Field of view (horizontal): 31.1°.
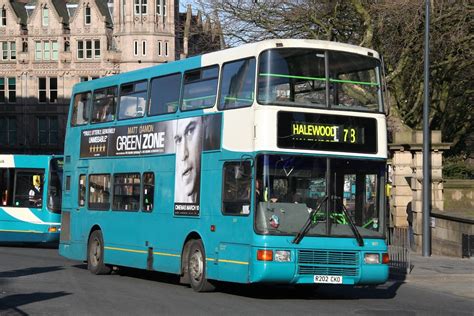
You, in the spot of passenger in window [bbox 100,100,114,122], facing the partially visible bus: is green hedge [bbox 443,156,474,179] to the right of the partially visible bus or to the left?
right

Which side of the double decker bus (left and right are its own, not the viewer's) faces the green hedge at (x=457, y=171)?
left

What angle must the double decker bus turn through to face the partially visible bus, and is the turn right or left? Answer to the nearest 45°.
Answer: approximately 180°

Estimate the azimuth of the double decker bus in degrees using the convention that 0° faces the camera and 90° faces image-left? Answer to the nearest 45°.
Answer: approximately 315°

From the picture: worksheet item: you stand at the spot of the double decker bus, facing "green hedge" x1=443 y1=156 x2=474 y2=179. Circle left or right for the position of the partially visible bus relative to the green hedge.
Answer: left
